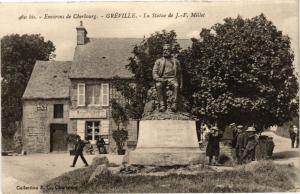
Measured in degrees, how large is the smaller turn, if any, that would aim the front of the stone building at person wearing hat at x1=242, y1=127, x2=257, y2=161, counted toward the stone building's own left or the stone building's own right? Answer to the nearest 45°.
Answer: approximately 45° to the stone building's own left

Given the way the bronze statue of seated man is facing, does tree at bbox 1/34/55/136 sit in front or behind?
behind

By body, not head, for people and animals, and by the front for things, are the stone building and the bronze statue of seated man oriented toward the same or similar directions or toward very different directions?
same or similar directions

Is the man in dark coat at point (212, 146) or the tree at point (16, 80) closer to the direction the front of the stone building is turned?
the man in dark coat

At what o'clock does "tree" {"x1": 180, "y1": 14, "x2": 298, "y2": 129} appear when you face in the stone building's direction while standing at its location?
The tree is roughly at 11 o'clock from the stone building.

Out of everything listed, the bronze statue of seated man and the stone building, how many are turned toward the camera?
2

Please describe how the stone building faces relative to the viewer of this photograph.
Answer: facing the viewer

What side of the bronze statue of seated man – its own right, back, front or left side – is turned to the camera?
front
